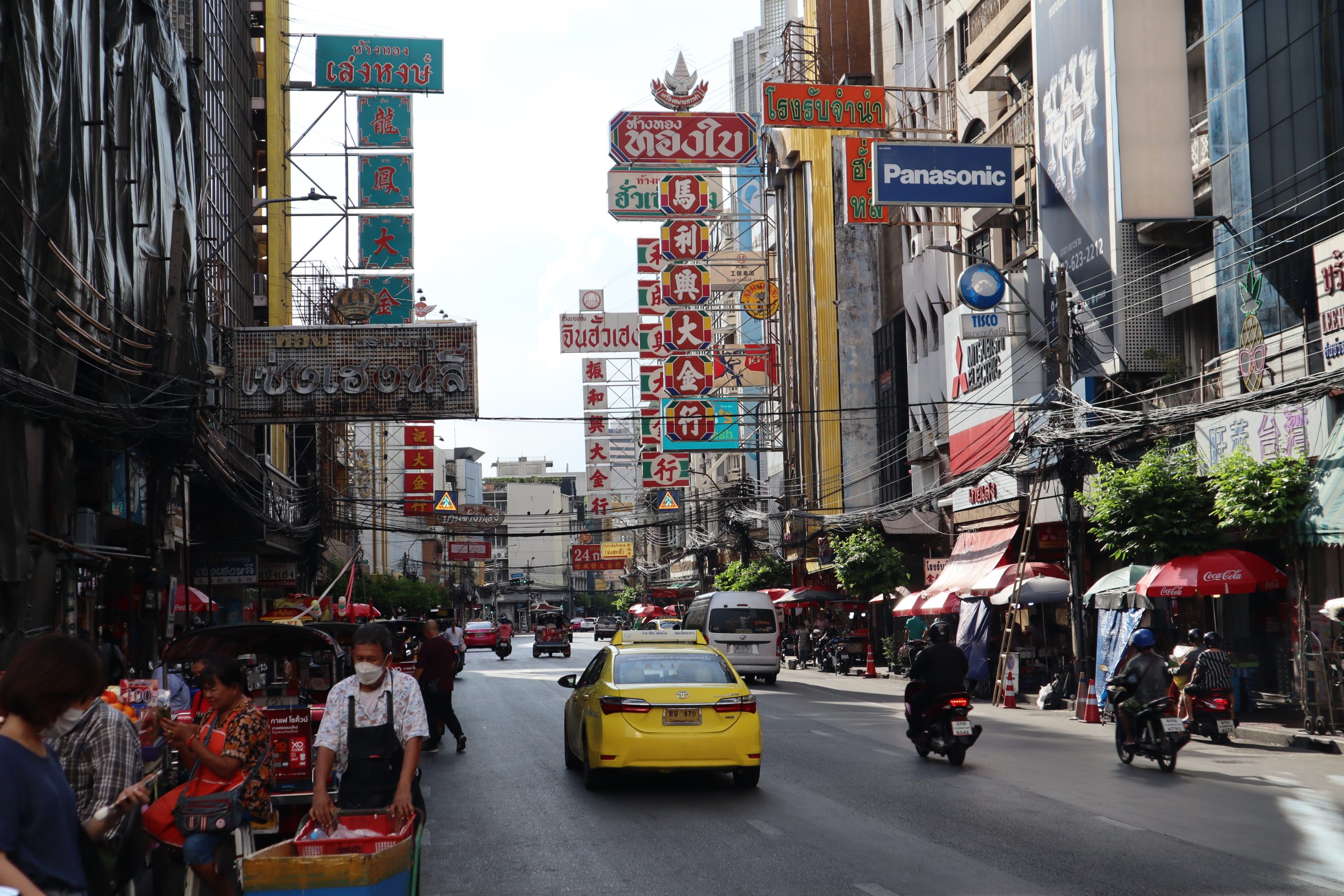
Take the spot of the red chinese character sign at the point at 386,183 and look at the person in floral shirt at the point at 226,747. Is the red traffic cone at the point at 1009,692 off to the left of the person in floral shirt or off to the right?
left

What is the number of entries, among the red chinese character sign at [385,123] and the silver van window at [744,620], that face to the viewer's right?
0

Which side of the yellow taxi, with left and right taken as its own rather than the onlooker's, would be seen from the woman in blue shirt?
back

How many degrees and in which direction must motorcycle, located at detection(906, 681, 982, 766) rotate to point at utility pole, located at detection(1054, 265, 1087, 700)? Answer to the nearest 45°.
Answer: approximately 45° to its right

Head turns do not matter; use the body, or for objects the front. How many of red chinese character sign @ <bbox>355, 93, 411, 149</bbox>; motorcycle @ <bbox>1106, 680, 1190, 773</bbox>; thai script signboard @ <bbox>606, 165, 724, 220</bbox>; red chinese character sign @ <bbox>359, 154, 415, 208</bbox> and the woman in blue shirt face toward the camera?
3

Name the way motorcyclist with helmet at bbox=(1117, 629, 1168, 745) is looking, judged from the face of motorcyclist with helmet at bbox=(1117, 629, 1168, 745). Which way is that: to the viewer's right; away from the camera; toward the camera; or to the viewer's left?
away from the camera

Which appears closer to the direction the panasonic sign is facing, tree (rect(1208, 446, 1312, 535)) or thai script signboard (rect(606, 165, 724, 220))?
the tree

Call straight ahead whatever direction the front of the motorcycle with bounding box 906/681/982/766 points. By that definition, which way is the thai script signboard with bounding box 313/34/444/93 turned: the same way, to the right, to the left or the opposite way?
the opposite way

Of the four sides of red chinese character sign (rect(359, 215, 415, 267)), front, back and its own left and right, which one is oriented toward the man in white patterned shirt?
front
